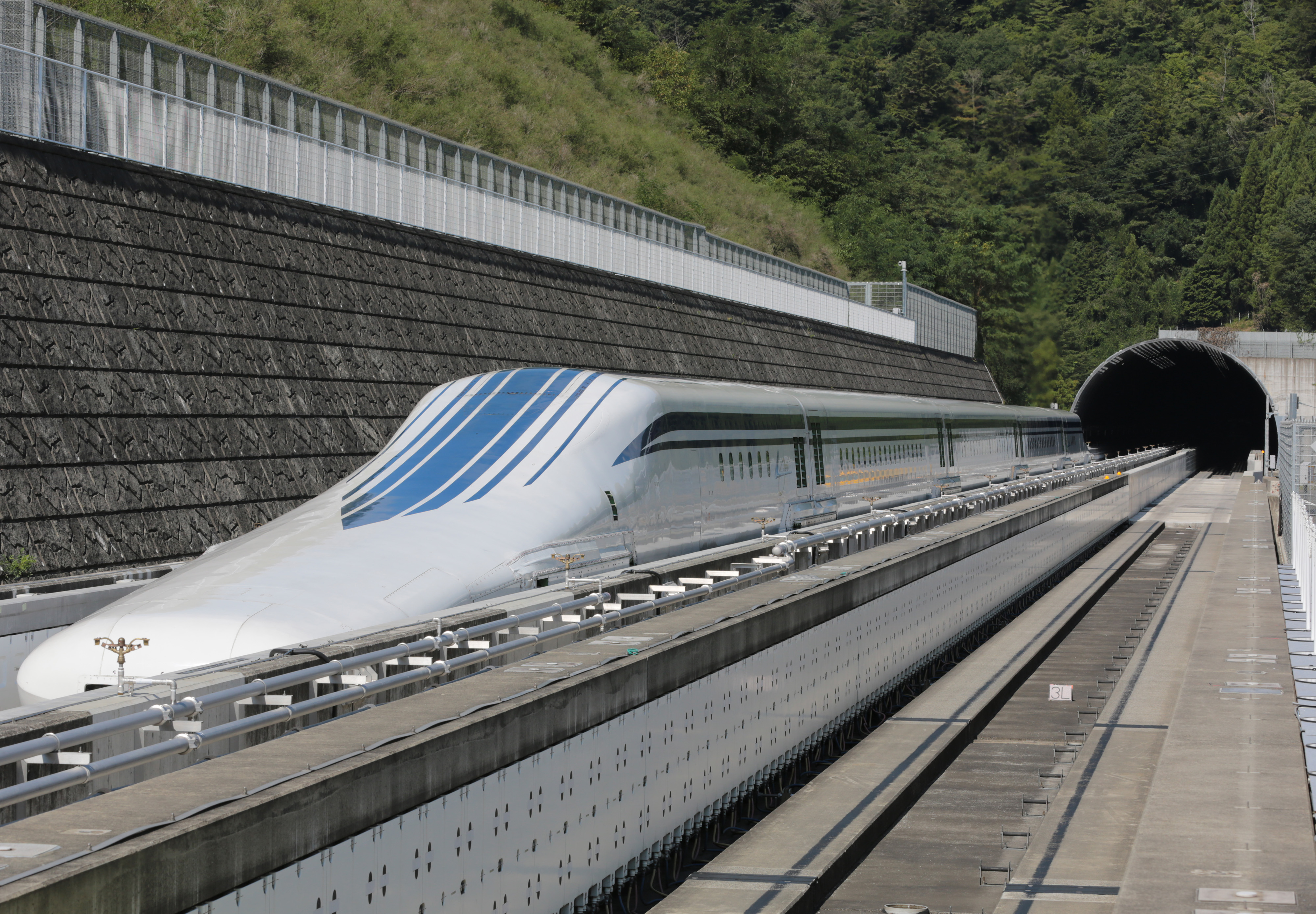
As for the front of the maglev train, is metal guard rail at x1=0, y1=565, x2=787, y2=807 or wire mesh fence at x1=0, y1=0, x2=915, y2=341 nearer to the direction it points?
the metal guard rail

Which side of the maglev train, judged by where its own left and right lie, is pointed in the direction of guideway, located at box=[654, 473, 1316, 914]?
left

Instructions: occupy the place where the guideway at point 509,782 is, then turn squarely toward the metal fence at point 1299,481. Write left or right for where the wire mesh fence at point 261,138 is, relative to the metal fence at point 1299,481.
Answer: left

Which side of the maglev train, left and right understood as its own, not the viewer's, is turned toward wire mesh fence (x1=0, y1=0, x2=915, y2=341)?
right

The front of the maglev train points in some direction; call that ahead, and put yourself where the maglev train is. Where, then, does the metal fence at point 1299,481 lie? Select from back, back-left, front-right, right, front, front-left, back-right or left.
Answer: back

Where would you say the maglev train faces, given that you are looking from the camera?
facing the viewer and to the left of the viewer

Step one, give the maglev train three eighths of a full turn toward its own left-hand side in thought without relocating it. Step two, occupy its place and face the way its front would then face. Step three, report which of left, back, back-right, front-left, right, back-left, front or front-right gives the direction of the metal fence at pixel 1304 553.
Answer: front
